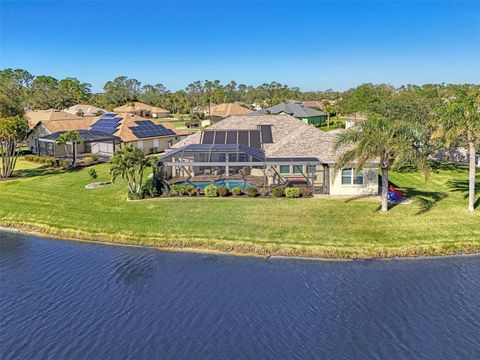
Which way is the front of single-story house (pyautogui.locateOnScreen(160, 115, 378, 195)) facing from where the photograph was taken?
facing away from the viewer

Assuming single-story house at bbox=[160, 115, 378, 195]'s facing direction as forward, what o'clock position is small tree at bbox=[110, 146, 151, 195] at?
The small tree is roughly at 8 o'clock from the single-story house.

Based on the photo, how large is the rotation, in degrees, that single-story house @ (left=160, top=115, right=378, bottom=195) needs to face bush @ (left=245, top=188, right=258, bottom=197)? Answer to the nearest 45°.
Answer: approximately 180°

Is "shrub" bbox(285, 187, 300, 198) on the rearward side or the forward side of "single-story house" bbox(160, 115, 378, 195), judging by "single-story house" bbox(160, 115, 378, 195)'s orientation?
on the rearward side

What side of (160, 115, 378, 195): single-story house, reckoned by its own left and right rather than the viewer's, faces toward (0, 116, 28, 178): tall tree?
left

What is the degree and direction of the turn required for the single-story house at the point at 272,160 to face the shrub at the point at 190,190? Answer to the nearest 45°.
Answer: approximately 135° to its left

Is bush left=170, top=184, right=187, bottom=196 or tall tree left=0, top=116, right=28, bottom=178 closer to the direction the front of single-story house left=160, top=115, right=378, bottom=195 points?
the tall tree

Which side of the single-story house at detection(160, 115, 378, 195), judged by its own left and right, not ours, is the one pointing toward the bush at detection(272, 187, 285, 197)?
back
